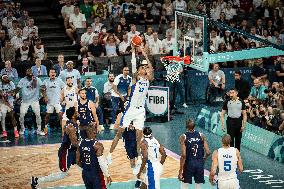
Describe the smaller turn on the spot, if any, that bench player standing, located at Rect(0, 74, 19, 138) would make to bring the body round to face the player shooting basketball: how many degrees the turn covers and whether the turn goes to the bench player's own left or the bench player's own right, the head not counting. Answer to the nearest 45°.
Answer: approximately 45° to the bench player's own left

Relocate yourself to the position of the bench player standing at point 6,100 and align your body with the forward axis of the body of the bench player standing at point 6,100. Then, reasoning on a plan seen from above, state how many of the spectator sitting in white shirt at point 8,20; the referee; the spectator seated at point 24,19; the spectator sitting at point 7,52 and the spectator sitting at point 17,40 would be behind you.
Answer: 4

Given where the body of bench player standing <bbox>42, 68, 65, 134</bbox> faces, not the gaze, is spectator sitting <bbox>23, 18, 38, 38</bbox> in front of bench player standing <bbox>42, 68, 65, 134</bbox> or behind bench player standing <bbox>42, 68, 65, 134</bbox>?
behind

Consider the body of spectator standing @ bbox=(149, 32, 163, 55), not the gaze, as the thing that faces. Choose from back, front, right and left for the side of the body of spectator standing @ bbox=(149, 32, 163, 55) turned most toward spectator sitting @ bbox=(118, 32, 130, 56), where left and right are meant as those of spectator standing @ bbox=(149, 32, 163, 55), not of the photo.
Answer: right

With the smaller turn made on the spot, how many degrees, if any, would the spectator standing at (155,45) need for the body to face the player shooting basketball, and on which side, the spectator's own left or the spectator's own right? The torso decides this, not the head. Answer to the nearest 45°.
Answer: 0° — they already face them

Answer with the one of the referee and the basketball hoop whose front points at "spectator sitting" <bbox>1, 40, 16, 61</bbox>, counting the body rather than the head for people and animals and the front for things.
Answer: the basketball hoop
